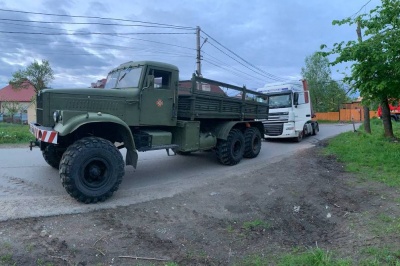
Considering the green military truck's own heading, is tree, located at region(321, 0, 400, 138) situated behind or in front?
behind

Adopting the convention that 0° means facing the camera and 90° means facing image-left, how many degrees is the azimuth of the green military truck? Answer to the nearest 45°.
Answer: approximately 45°

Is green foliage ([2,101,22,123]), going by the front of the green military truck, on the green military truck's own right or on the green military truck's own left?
on the green military truck's own right
